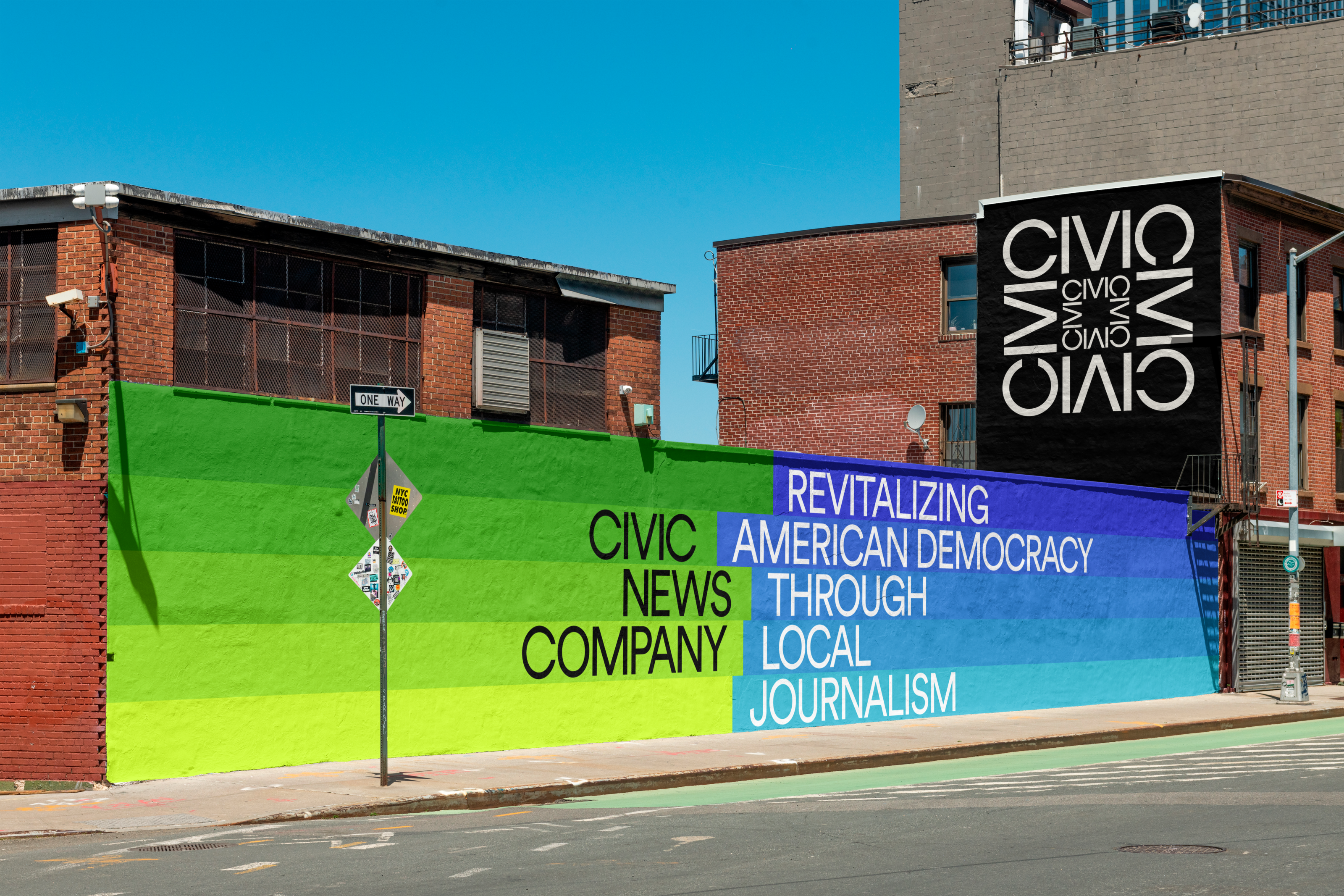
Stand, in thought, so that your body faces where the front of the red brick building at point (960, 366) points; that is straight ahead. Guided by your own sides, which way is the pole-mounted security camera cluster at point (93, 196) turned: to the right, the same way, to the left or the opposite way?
the same way

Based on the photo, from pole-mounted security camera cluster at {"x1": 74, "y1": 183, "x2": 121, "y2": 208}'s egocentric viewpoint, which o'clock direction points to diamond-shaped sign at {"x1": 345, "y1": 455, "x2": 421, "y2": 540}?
The diamond-shaped sign is roughly at 10 o'clock from the pole-mounted security camera cluster.

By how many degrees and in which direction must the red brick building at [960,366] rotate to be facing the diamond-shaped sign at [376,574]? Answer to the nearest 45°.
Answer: approximately 45° to its right

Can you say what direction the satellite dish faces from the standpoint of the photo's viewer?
facing the viewer and to the left of the viewer

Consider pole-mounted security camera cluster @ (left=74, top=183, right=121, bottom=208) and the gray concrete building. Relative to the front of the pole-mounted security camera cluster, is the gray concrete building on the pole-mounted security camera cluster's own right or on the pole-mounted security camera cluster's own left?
on the pole-mounted security camera cluster's own left

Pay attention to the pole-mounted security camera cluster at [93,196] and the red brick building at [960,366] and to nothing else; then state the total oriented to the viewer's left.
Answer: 0

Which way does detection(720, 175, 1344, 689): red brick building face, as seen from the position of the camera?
facing the viewer and to the right of the viewer

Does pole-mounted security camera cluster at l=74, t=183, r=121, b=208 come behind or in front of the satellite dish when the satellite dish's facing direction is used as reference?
in front

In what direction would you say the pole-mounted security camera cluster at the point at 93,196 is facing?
toward the camera

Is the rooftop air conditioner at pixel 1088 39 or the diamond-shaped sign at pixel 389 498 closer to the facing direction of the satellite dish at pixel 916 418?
the diamond-shaped sign

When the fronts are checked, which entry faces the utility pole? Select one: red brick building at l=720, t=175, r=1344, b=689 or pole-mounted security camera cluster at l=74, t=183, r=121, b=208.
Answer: the red brick building

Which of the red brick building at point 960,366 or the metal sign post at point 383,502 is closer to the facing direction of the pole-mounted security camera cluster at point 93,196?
the metal sign post

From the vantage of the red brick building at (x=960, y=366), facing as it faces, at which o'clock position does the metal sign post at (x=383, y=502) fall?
The metal sign post is roughly at 2 o'clock from the red brick building.
